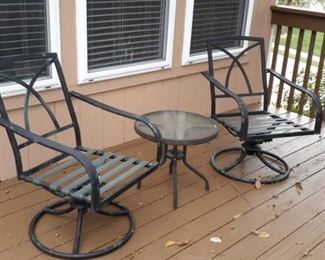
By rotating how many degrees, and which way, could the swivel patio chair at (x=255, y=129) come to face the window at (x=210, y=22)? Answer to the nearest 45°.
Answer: approximately 180°

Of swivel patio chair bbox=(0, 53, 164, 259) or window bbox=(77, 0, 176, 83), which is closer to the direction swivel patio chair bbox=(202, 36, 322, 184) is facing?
the swivel patio chair

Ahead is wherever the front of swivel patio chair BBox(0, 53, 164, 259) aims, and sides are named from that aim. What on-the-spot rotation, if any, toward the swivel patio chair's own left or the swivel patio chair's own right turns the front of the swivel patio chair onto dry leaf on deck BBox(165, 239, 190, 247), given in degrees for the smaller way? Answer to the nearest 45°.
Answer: approximately 45° to the swivel patio chair's own left

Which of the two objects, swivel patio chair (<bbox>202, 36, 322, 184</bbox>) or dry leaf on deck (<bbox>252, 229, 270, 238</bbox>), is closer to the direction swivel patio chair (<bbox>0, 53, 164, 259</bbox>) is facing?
the dry leaf on deck

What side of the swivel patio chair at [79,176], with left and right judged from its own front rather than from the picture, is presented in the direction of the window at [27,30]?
back

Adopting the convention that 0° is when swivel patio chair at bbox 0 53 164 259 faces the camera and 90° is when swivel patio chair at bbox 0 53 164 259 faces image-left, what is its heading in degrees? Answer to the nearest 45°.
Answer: approximately 315°

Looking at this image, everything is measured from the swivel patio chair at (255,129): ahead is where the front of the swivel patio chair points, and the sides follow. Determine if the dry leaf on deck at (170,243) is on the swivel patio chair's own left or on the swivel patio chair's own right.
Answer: on the swivel patio chair's own right

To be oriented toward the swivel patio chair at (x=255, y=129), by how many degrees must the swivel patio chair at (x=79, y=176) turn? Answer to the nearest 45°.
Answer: approximately 90° to its left

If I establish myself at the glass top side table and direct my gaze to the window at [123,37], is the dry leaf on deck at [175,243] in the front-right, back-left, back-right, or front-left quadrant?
back-left

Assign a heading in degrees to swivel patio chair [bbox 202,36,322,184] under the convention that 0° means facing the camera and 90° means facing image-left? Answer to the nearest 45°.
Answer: approximately 315°

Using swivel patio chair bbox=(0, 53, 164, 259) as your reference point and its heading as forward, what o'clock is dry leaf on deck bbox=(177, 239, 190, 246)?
The dry leaf on deck is roughly at 11 o'clock from the swivel patio chair.
